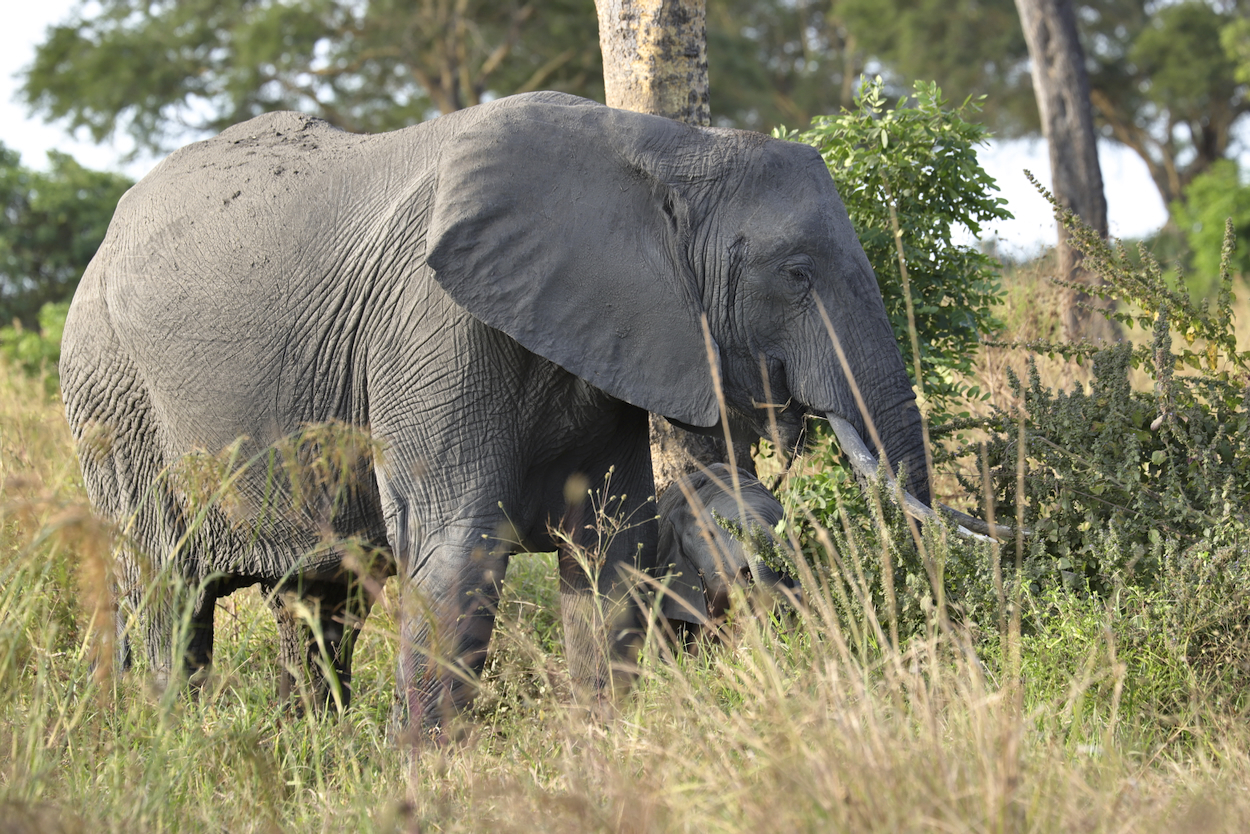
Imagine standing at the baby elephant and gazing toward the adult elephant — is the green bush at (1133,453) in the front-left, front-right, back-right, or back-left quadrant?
back-left

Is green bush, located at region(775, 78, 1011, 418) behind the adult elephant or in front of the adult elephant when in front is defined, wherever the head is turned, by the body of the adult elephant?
in front

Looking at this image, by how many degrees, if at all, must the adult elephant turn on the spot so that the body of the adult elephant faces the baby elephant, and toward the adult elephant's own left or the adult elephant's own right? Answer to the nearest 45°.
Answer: approximately 45° to the adult elephant's own left

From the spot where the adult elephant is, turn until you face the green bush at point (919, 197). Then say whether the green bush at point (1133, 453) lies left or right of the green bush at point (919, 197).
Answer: right

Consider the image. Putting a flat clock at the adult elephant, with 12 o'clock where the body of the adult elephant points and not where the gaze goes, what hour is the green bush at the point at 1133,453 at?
The green bush is roughly at 12 o'clock from the adult elephant.

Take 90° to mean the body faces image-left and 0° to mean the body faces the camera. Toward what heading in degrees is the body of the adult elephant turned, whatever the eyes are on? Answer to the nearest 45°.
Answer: approximately 270°
